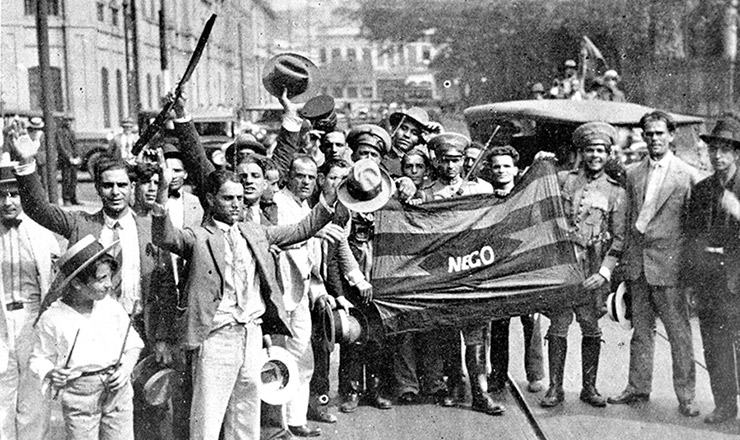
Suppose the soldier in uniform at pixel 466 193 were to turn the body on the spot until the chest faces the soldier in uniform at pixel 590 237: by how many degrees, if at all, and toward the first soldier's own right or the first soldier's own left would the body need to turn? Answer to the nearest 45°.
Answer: approximately 90° to the first soldier's own left

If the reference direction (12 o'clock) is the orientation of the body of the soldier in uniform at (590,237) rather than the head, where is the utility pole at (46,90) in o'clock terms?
The utility pole is roughly at 4 o'clock from the soldier in uniform.

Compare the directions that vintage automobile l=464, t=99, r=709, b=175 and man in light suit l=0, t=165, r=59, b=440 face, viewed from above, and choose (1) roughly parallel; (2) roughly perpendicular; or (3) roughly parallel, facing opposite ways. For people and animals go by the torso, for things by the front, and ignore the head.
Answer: roughly perpendicular

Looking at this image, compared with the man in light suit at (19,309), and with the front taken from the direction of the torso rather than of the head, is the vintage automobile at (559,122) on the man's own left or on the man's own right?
on the man's own left

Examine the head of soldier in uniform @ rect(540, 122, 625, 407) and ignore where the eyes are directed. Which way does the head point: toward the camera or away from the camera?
toward the camera

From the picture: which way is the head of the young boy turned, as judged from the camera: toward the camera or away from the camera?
toward the camera

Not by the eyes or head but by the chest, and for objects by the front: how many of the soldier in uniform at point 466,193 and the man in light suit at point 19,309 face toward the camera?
2

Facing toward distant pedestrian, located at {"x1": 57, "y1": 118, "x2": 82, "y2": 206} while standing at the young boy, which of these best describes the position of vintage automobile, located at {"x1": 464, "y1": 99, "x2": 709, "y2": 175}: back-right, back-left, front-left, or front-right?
front-right

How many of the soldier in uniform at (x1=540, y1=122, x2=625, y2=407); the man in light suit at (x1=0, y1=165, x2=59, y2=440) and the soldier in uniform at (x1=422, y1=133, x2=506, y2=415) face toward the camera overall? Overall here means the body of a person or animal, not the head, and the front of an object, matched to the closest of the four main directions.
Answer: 3

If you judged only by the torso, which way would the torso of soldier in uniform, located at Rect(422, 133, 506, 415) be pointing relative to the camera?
toward the camera

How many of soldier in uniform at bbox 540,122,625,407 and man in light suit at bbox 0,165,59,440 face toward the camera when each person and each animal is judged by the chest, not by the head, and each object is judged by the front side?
2

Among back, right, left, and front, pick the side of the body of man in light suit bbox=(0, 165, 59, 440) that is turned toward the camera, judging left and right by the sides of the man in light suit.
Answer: front

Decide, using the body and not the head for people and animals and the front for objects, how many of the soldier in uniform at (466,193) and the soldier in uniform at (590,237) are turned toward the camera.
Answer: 2
